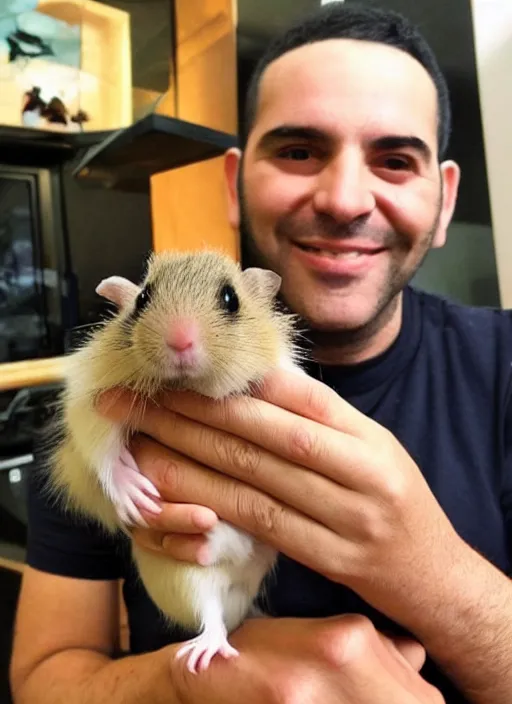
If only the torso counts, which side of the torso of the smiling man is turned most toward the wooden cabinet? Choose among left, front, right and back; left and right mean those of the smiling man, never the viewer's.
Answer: back

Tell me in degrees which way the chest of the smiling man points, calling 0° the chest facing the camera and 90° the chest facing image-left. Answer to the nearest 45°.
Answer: approximately 0°

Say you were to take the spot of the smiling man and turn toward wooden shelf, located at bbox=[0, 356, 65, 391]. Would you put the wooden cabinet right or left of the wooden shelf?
right

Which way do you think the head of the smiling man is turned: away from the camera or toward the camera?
toward the camera

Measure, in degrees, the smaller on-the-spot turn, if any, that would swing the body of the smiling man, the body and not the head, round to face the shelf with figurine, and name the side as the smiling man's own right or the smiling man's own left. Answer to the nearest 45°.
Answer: approximately 135° to the smiling man's own right

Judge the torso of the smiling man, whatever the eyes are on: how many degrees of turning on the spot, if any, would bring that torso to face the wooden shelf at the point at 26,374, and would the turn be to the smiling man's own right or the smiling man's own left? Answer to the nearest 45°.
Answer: approximately 135° to the smiling man's own right
